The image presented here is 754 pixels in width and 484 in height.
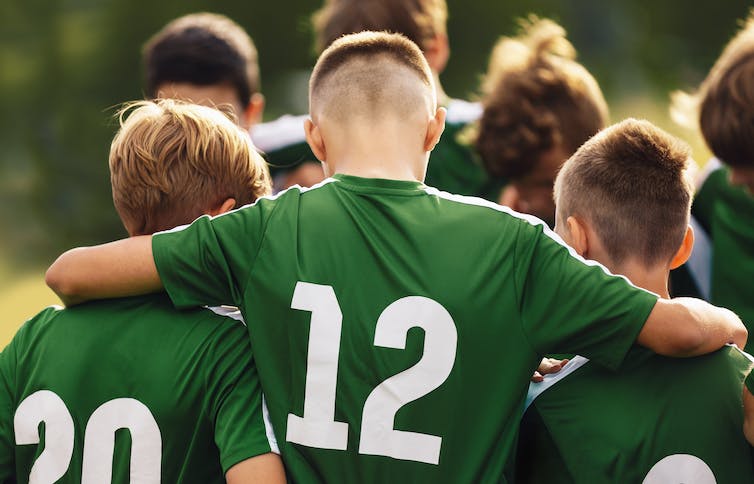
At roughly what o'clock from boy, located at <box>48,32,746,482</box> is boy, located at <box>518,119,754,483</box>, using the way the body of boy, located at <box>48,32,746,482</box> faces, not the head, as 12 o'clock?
boy, located at <box>518,119,754,483</box> is roughly at 3 o'clock from boy, located at <box>48,32,746,482</box>.

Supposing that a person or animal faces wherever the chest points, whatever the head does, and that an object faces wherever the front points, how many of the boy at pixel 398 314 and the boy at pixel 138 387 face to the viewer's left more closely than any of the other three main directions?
0

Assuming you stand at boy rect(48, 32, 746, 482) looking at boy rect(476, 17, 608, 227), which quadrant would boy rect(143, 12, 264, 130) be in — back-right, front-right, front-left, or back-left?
front-left

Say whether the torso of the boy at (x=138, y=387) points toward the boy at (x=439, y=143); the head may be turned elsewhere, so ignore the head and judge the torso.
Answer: yes

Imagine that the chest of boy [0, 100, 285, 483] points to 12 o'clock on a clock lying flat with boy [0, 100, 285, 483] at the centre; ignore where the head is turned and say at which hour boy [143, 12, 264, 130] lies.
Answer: boy [143, 12, 264, 130] is roughly at 11 o'clock from boy [0, 100, 285, 483].

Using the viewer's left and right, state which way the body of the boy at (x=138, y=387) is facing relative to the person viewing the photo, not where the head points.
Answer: facing away from the viewer and to the right of the viewer

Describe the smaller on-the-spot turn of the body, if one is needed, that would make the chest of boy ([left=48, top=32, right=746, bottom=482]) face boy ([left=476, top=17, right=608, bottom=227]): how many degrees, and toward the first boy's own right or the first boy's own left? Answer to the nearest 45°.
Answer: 0° — they already face them

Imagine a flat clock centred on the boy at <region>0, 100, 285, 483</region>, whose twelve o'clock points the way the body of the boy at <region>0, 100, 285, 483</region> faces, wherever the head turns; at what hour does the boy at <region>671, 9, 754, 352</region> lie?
the boy at <region>671, 9, 754, 352</region> is roughly at 1 o'clock from the boy at <region>0, 100, 285, 483</region>.

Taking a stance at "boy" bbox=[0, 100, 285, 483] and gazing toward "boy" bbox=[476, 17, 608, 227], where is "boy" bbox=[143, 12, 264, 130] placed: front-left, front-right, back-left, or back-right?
front-left

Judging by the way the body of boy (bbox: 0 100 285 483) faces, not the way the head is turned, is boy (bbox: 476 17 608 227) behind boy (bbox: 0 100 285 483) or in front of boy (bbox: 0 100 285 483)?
in front

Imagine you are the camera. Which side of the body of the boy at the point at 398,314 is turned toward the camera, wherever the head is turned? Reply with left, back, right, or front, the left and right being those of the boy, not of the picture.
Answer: back
